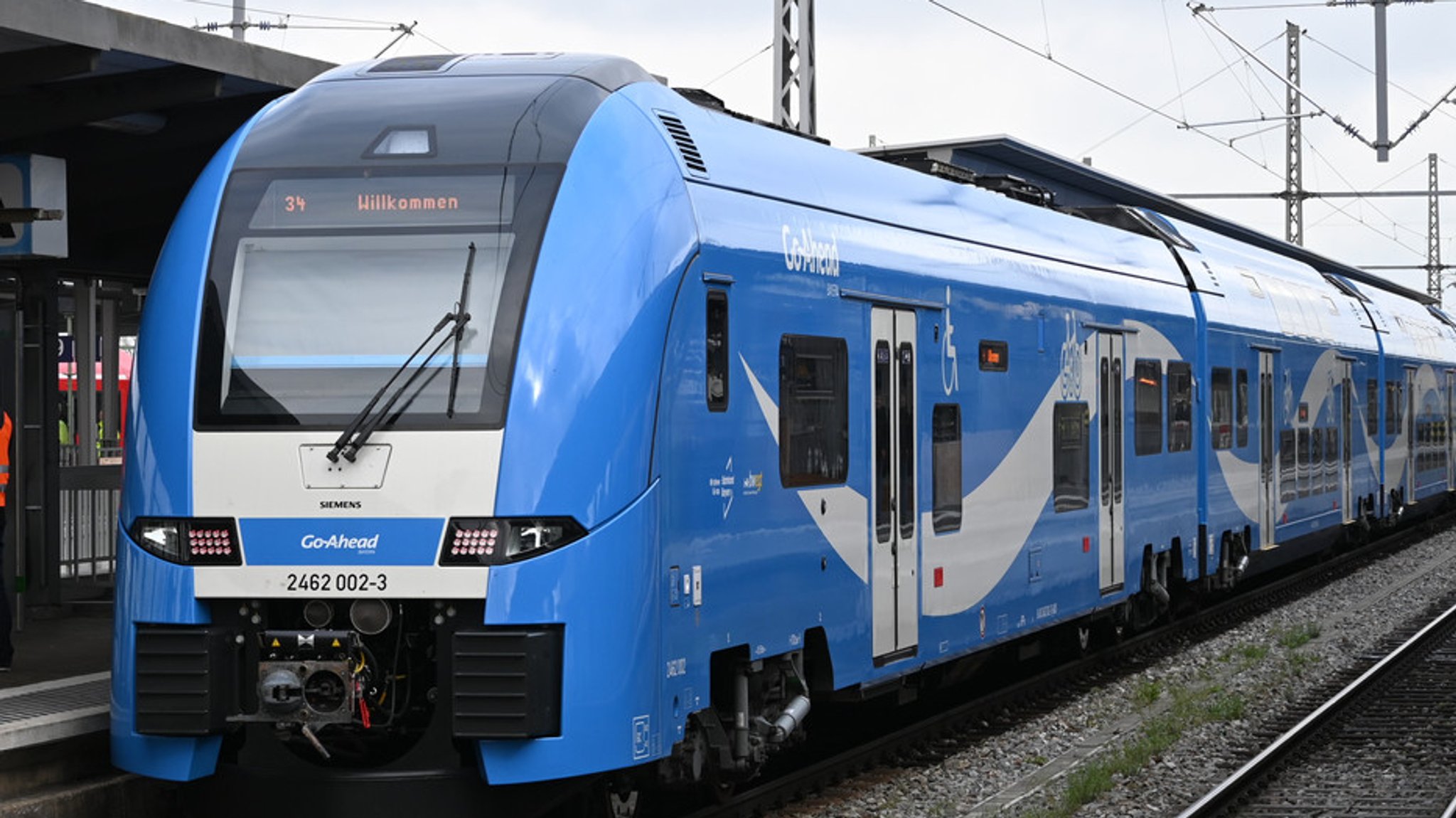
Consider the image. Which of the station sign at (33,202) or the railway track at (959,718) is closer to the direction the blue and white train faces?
the station sign

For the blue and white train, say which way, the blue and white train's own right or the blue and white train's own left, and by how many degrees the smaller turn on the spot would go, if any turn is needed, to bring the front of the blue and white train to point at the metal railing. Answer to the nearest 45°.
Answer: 0° — it already faces it

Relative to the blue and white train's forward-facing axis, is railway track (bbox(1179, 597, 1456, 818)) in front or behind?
in front

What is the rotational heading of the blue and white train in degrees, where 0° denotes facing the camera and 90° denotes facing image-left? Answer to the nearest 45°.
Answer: approximately 45°

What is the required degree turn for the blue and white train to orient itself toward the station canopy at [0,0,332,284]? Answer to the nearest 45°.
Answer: approximately 90° to its right
